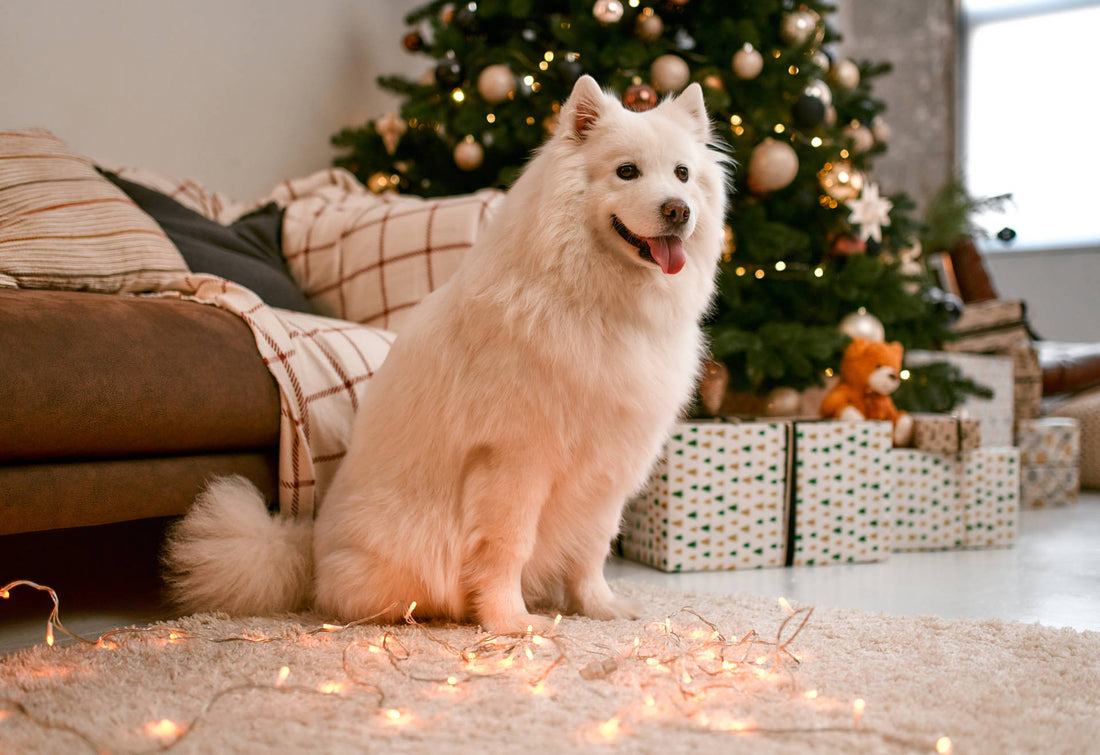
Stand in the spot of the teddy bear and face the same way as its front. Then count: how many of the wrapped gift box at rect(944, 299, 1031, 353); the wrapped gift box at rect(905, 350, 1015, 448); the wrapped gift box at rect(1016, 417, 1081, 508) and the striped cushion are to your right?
1

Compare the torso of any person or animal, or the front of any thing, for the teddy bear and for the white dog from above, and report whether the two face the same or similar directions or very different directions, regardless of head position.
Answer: same or similar directions

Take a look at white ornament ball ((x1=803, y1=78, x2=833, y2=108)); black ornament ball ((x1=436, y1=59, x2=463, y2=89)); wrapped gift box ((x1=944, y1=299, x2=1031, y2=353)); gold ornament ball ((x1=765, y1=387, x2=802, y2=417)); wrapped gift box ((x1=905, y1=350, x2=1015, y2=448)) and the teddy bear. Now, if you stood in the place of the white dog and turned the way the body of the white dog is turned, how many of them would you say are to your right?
0

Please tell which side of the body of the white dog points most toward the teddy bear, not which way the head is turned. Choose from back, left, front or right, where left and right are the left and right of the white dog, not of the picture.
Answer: left

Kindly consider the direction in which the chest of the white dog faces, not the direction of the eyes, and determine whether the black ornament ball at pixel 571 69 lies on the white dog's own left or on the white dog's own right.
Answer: on the white dog's own left

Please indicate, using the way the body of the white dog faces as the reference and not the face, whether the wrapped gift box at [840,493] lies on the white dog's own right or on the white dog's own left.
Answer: on the white dog's own left

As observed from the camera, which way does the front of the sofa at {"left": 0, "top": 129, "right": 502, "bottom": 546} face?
facing the viewer and to the right of the viewer

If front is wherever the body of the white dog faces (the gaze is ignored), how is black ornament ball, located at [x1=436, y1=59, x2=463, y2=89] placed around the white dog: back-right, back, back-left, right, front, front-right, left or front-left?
back-left

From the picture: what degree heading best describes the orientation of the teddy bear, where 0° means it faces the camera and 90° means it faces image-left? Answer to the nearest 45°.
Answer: approximately 315°

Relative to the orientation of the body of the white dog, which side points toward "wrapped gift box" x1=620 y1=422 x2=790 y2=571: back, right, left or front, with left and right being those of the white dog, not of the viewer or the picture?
left
